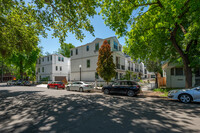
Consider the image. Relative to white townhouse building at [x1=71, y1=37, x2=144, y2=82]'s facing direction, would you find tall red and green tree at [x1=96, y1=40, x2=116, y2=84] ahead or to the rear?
ahead

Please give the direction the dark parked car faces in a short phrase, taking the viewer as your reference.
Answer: facing away from the viewer and to the left of the viewer

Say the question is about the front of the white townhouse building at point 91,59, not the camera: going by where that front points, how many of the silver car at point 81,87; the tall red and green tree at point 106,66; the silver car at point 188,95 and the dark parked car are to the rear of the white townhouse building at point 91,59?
0

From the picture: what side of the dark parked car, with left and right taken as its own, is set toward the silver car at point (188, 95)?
back

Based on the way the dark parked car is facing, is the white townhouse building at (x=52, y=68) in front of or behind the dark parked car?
in front

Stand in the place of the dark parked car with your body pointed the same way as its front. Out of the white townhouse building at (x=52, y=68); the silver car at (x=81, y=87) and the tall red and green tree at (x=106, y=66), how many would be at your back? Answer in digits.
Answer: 0

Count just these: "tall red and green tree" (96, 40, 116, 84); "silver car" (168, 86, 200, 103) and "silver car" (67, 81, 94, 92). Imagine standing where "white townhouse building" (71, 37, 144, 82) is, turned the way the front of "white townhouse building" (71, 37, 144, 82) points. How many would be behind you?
0

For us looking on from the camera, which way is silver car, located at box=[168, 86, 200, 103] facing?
facing to the left of the viewer

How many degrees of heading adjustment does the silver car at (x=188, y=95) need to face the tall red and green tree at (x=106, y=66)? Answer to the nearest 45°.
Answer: approximately 45° to its right

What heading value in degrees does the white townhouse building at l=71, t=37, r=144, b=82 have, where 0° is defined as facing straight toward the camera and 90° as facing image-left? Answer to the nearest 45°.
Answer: approximately 315°
